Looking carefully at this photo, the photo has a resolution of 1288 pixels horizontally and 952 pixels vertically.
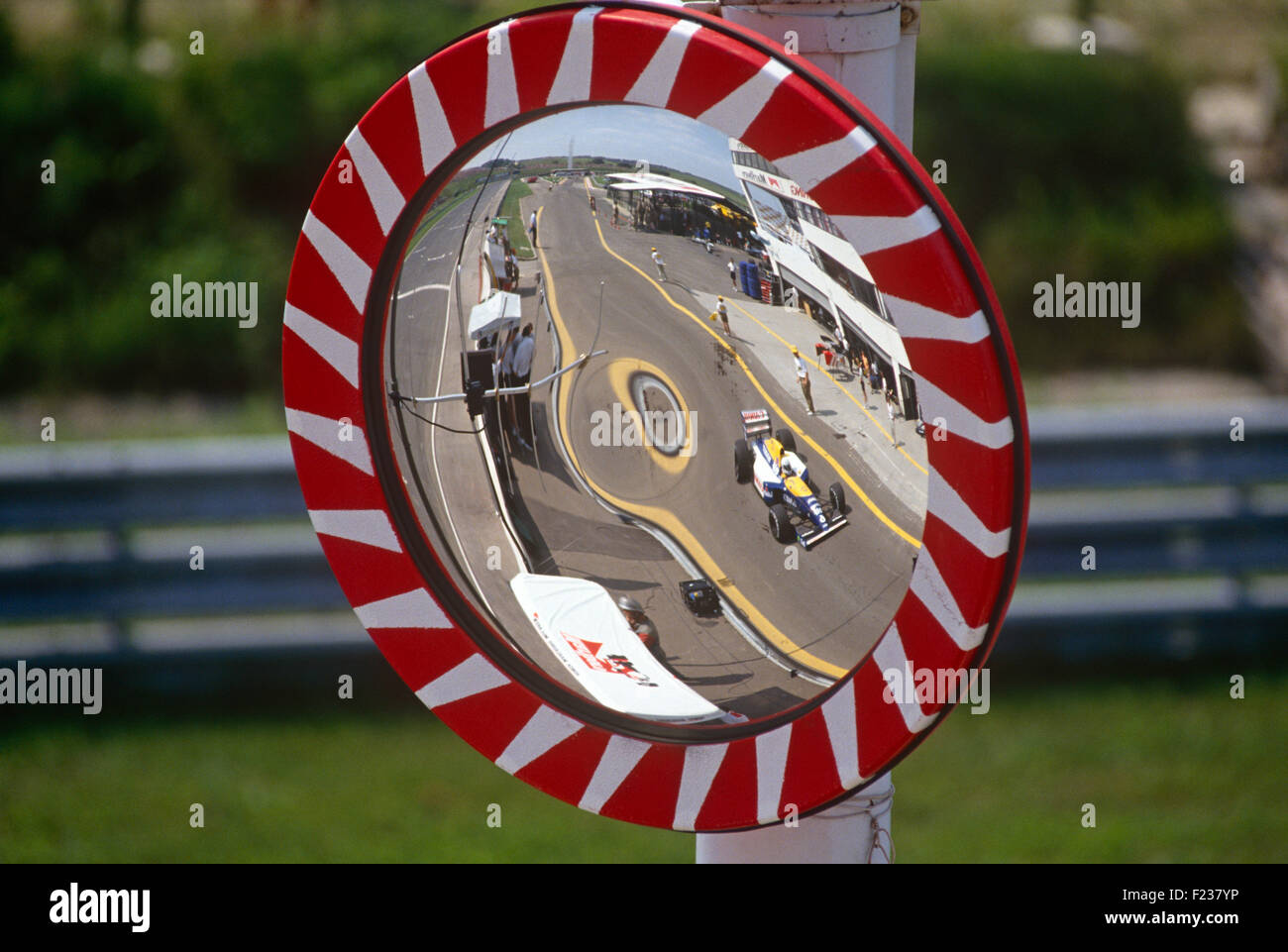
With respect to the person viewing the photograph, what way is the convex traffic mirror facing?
facing the viewer and to the left of the viewer
